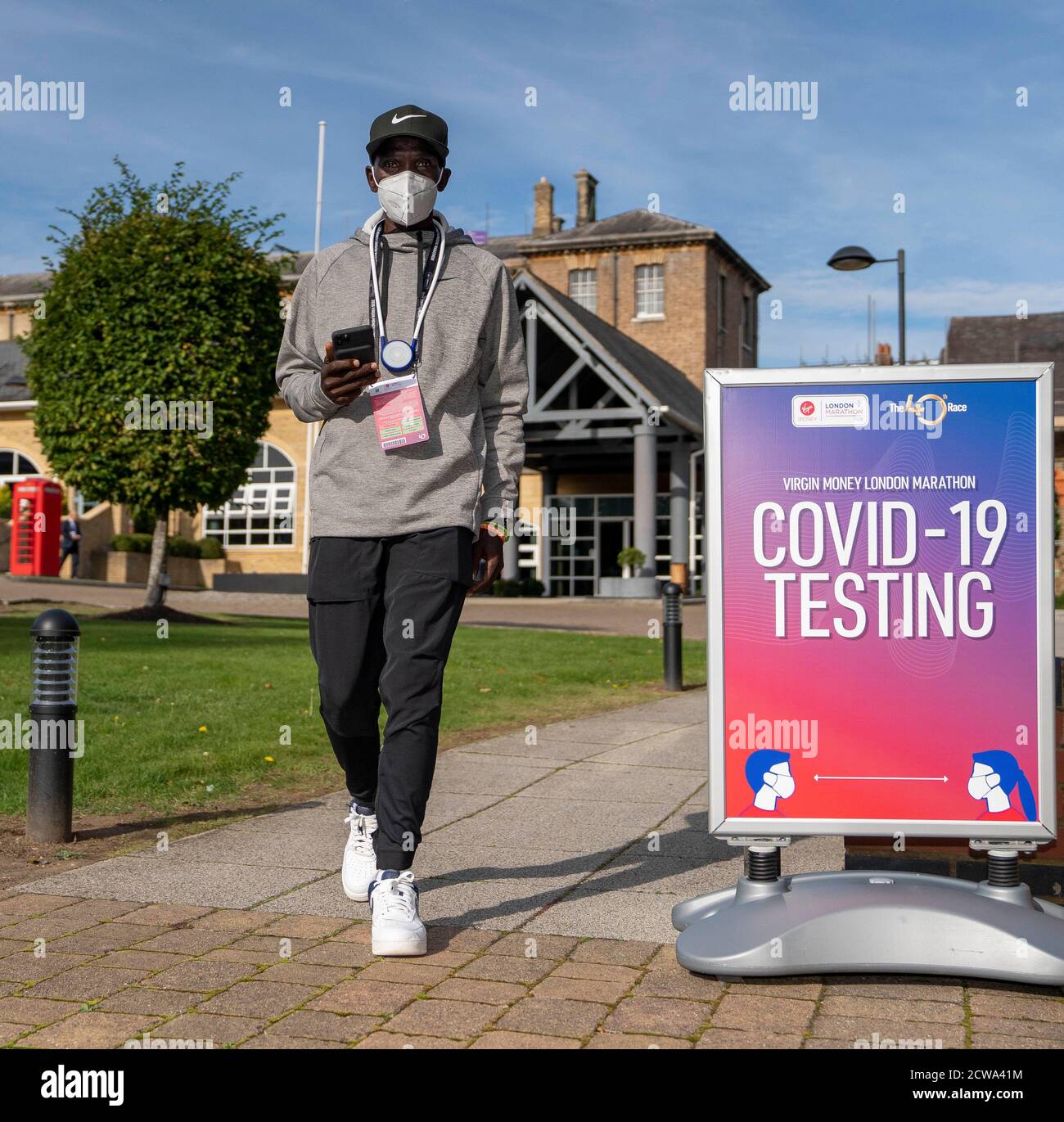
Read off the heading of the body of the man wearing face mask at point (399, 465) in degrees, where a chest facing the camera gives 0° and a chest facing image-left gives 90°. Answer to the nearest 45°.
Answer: approximately 0°

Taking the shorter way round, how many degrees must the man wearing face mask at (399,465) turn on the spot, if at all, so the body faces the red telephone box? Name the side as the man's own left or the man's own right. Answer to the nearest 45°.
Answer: approximately 180°

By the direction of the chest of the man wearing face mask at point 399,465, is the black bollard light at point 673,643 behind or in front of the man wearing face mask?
behind

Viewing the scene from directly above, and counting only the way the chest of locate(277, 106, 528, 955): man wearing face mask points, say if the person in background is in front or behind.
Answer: behind

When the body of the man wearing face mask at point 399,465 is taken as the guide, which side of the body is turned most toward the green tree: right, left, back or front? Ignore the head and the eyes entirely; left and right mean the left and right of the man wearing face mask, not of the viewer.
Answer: back

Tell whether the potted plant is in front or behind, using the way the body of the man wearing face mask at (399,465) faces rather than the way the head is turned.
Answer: behind
